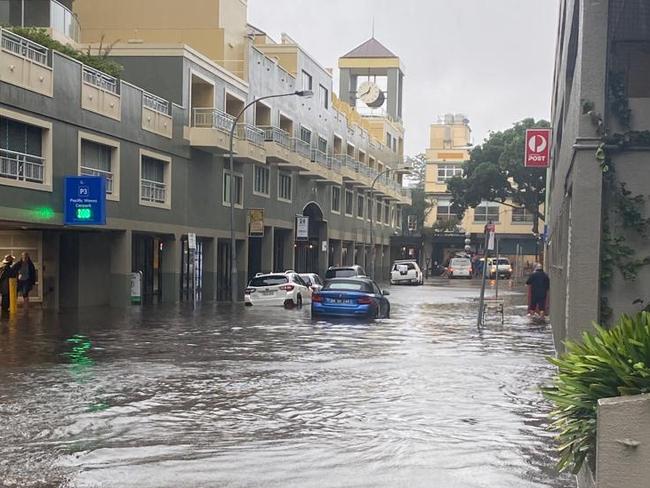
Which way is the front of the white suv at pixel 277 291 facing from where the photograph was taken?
facing away from the viewer and to the right of the viewer

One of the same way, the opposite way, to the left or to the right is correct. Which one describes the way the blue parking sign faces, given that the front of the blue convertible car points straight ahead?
the opposite way

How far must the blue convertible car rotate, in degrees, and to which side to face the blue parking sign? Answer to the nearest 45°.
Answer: approximately 90° to its left

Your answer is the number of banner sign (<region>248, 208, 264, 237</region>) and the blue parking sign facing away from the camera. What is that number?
0

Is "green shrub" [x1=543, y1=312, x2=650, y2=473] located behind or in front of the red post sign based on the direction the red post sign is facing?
in front

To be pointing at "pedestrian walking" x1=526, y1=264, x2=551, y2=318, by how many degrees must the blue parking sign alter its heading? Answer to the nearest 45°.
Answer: approximately 90° to its left

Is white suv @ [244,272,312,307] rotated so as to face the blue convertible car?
no

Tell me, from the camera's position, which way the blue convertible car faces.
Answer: facing away from the viewer

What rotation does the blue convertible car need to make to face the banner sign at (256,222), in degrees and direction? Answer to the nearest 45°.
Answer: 0° — it already faces it

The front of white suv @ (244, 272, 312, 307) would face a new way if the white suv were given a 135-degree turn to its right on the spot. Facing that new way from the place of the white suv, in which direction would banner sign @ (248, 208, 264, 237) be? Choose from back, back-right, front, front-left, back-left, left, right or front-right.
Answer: back

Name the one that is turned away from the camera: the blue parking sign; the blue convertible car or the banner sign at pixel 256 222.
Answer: the blue convertible car

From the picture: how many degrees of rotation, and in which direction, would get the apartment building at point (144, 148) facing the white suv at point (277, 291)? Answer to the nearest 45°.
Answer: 0° — it already faces it

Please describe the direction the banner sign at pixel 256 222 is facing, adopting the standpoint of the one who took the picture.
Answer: facing the viewer
